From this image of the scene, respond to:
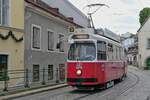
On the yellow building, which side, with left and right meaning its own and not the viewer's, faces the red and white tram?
left

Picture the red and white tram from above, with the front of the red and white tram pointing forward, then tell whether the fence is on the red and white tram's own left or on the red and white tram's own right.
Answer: on the red and white tram's own right

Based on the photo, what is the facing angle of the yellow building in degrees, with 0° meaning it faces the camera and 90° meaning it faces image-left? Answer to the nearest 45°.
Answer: approximately 315°

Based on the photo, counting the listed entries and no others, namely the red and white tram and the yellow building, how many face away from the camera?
0

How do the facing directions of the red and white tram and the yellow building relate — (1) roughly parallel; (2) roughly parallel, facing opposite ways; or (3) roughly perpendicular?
roughly perpendicular

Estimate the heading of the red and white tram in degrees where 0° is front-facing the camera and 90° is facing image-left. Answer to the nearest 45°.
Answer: approximately 45°
